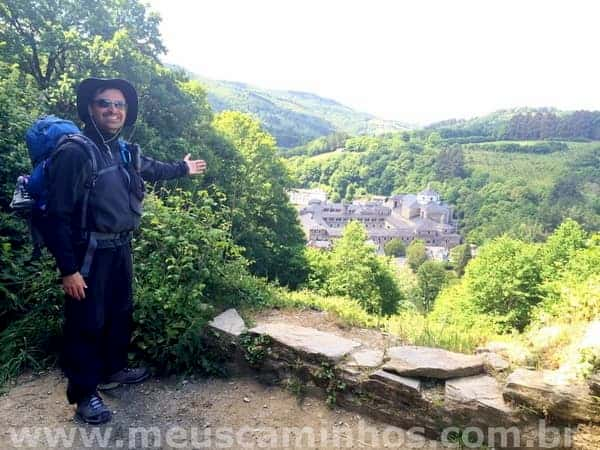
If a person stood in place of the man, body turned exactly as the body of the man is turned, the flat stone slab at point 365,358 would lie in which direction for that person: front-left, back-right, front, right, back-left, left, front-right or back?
front-left

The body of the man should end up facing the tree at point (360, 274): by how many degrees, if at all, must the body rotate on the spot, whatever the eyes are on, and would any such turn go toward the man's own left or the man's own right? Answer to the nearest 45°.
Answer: approximately 90° to the man's own left

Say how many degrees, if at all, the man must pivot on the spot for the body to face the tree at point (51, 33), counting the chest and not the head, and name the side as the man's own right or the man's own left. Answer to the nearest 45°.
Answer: approximately 135° to the man's own left

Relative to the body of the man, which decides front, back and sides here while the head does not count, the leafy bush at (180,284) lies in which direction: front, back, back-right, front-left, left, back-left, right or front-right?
left

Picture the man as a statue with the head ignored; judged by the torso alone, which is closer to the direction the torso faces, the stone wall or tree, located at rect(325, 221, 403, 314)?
the stone wall

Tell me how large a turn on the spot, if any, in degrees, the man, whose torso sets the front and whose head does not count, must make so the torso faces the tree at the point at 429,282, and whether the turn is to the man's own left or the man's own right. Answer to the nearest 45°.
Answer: approximately 90° to the man's own left

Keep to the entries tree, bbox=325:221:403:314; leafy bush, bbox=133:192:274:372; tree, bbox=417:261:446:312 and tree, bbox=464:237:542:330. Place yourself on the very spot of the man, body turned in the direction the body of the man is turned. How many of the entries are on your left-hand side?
4

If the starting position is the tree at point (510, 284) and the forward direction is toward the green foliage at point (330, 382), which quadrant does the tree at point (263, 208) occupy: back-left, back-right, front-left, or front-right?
front-right

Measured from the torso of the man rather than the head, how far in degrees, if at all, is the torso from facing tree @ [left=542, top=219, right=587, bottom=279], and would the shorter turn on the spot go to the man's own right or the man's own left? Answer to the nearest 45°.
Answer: approximately 90° to the man's own left

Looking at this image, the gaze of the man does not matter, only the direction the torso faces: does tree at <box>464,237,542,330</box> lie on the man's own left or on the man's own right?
on the man's own left

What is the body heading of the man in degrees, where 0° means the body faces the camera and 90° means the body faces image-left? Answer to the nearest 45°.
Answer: approximately 315°

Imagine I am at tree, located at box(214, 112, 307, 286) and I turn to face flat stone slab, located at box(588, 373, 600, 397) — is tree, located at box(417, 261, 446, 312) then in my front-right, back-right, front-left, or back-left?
back-left
